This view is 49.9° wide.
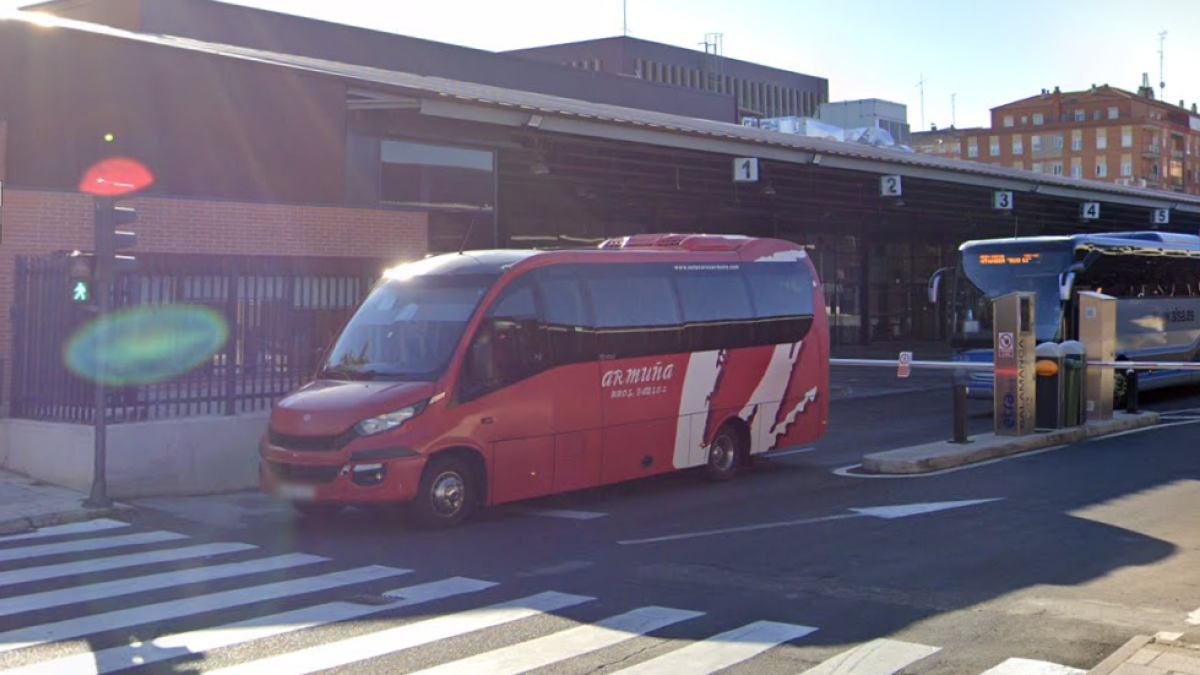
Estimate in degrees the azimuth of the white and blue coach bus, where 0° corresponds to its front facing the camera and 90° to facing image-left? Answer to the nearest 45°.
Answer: approximately 45°

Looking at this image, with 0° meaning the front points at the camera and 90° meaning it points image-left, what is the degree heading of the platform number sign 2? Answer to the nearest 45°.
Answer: approximately 0°

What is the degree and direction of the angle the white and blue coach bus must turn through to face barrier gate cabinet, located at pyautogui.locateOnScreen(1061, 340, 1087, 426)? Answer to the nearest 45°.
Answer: approximately 45° to its left

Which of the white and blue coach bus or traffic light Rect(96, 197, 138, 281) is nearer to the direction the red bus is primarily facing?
the traffic light

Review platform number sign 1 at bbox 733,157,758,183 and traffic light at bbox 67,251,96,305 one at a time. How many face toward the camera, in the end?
2
